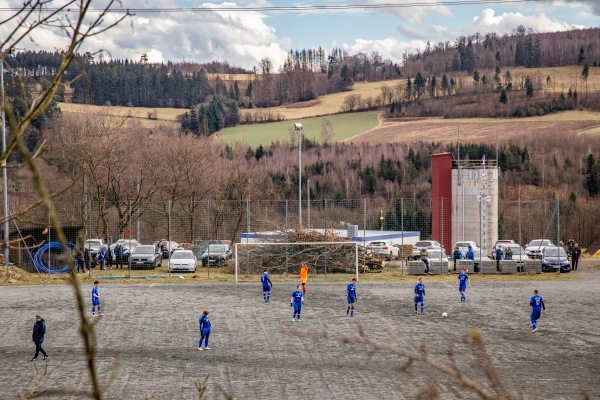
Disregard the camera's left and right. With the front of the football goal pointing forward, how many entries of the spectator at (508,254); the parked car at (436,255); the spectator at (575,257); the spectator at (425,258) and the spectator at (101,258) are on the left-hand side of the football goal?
4

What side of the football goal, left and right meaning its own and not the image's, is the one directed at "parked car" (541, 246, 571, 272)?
left

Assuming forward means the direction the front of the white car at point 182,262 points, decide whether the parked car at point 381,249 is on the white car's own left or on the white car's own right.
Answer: on the white car's own left

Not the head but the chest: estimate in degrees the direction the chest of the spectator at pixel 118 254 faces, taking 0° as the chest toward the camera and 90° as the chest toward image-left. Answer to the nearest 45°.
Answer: approximately 0°

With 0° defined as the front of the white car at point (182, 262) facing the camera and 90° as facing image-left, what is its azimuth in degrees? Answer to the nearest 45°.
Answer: approximately 0°

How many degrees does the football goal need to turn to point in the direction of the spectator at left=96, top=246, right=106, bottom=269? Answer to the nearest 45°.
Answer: approximately 90° to its right

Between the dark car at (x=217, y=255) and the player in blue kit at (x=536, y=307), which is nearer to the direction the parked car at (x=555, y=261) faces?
the player in blue kit

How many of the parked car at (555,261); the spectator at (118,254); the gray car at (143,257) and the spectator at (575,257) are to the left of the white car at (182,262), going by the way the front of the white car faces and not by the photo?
2

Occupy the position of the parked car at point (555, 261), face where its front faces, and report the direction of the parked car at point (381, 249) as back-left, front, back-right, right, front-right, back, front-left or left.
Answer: right

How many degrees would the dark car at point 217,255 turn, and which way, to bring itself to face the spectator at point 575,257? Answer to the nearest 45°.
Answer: approximately 135° to its left

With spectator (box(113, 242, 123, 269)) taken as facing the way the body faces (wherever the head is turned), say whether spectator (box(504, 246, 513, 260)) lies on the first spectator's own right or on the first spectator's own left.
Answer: on the first spectator's own left

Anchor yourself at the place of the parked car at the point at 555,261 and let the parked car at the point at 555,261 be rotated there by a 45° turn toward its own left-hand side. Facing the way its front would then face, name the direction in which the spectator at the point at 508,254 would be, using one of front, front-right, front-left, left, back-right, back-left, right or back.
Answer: back-right

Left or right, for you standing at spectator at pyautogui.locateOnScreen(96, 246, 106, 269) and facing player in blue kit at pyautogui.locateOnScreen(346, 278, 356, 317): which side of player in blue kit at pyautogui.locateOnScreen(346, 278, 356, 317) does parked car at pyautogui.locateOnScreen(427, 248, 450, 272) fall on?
left
